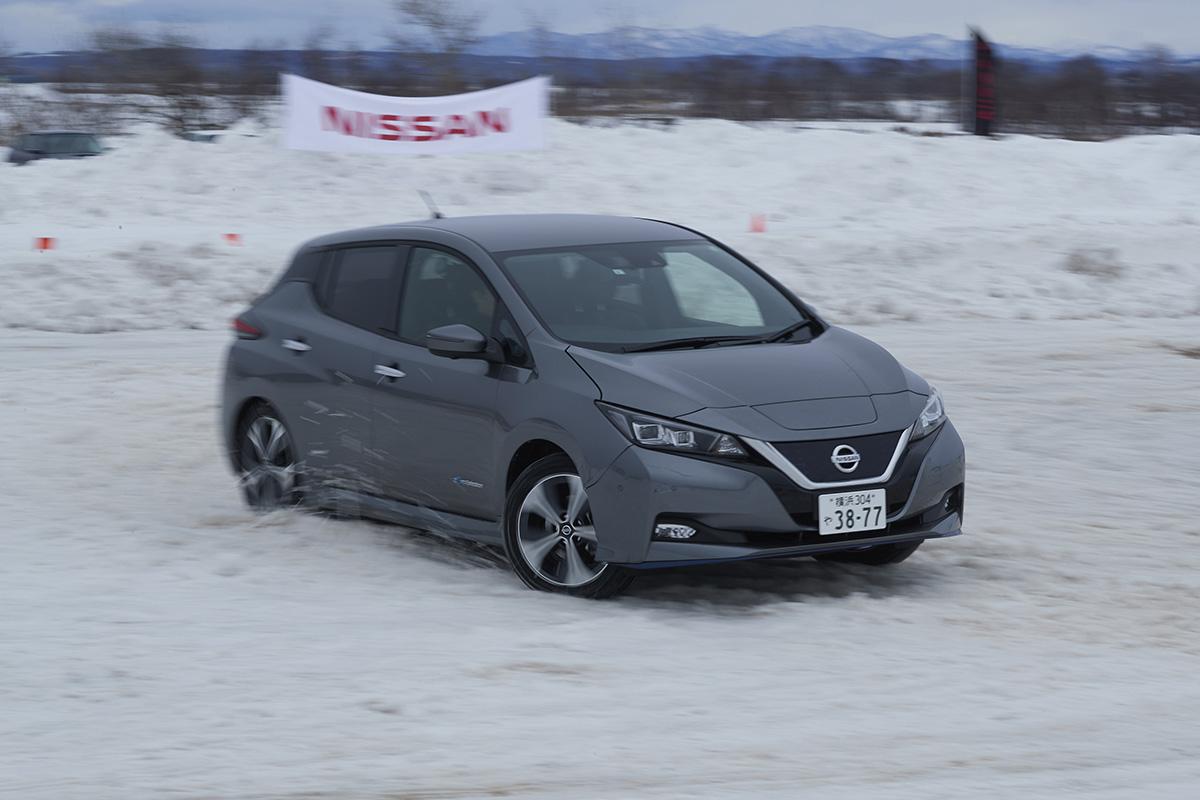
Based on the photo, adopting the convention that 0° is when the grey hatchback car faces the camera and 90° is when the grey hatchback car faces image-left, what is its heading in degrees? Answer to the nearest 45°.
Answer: approximately 315°

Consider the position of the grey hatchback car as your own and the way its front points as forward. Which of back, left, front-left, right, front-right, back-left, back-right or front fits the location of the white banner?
back-left

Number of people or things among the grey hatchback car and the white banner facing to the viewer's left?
0

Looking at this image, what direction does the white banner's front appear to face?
toward the camera

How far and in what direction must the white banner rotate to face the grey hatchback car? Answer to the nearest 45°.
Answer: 0° — it already faces it
